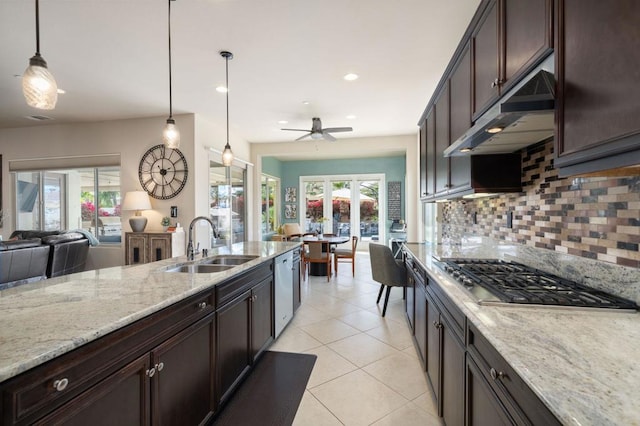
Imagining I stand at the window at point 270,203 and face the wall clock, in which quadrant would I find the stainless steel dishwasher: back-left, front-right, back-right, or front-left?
front-left

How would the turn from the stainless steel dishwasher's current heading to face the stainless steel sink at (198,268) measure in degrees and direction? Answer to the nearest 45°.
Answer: approximately 135° to its right

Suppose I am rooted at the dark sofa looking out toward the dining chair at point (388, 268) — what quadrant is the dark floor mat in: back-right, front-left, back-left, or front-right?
front-right

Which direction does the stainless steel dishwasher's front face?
to the viewer's right

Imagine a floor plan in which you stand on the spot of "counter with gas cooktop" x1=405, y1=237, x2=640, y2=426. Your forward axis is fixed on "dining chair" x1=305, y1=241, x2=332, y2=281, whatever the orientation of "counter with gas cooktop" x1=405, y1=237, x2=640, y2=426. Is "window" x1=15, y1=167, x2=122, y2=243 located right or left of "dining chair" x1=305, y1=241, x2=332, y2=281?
left

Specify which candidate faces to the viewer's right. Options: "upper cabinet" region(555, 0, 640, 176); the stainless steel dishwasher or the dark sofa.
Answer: the stainless steel dishwasher

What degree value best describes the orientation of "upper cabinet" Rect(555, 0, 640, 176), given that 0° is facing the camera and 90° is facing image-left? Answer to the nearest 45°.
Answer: approximately 45°

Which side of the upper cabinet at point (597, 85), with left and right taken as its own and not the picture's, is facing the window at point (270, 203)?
right

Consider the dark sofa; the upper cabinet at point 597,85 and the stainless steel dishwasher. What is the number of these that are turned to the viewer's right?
1

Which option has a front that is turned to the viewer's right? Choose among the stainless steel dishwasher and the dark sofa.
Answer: the stainless steel dishwasher

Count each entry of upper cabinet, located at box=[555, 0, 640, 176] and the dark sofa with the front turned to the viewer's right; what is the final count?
0

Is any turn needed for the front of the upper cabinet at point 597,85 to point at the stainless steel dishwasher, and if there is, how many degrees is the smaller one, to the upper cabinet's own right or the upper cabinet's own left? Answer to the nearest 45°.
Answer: approximately 45° to the upper cabinet's own right

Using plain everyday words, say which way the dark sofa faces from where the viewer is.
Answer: facing away from the viewer and to the left of the viewer

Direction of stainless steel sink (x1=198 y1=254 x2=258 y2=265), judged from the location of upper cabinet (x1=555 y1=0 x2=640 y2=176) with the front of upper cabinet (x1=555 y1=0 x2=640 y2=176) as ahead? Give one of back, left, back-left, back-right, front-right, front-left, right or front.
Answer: front-right

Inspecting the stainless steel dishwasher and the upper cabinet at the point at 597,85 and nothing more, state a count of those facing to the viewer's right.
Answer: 1

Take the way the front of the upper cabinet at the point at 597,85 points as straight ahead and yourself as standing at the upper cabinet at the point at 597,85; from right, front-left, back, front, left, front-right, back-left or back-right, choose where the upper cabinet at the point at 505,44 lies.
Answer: right
